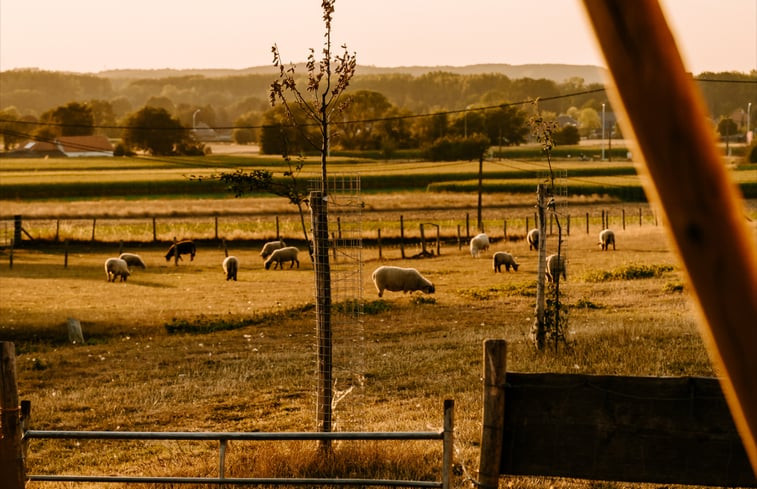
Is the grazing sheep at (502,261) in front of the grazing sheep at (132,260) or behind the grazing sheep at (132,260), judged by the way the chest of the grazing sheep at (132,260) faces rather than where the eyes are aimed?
in front

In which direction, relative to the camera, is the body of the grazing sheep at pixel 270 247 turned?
to the viewer's left

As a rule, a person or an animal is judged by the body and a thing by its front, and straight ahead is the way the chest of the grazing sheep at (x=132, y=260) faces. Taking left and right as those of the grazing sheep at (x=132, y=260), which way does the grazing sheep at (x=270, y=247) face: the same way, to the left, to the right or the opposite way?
the opposite way

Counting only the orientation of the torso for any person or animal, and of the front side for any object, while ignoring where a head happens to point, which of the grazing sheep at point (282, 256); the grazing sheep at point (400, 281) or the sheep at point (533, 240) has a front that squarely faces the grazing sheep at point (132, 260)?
the grazing sheep at point (282, 256)

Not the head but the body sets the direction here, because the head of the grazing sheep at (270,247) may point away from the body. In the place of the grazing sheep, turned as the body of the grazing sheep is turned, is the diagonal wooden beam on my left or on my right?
on my left

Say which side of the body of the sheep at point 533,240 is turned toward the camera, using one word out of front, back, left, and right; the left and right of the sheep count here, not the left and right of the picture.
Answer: back

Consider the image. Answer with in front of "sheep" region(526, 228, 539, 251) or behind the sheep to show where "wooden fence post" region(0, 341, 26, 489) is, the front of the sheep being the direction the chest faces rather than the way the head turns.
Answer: behind

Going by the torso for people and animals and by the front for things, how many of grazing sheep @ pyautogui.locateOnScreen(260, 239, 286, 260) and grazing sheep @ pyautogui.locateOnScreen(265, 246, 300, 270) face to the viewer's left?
2

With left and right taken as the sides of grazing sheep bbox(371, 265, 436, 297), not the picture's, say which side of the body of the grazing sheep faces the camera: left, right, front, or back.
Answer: right

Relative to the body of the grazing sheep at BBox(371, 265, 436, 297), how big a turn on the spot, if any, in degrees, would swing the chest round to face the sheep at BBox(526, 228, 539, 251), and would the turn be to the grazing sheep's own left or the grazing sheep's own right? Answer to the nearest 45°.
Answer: approximately 45° to the grazing sheep's own left

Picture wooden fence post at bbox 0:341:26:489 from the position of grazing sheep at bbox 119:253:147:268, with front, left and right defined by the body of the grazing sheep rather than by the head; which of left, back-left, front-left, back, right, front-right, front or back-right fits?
right

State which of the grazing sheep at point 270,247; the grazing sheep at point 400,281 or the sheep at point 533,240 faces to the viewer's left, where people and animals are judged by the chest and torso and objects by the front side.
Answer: the grazing sheep at point 270,247

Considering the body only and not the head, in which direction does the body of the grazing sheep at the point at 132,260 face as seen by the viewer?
to the viewer's right

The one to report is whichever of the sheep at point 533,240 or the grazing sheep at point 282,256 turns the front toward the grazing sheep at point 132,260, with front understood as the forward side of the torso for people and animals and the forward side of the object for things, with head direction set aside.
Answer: the grazing sheep at point 282,256

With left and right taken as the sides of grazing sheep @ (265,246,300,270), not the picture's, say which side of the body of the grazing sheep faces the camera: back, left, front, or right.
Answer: left
